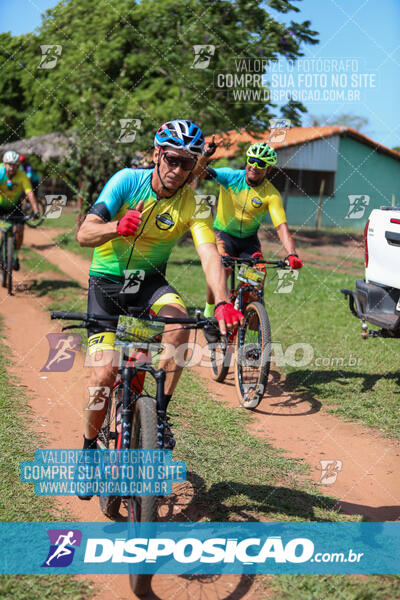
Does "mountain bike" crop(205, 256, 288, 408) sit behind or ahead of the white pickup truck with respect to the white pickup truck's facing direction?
behind

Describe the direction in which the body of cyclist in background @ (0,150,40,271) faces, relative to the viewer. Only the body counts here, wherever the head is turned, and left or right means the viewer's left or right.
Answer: facing the viewer

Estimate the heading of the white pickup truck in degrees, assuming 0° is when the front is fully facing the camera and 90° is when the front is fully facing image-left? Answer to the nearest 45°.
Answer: approximately 225°

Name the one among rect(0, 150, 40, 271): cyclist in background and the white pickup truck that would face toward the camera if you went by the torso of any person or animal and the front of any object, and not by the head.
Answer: the cyclist in background

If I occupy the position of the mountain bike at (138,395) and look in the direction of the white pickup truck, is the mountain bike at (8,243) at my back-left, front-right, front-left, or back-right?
front-left

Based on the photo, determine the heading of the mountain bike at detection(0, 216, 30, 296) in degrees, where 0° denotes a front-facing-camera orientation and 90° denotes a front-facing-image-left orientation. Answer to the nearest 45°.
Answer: approximately 0°

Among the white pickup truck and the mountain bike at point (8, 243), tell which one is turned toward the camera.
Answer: the mountain bike

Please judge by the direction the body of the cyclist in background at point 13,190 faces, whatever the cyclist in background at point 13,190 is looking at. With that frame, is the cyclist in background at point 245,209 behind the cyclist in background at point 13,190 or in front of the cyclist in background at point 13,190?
in front

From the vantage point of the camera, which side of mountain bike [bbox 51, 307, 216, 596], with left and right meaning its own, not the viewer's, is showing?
front

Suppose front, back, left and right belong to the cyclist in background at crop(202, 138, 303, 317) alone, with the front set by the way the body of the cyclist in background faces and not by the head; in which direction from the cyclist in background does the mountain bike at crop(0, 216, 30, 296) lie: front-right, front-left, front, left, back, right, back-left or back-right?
back-right

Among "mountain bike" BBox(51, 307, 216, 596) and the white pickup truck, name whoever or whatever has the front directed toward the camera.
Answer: the mountain bike

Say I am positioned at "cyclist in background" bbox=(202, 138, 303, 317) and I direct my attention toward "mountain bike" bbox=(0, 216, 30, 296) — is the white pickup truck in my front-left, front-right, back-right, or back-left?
back-right

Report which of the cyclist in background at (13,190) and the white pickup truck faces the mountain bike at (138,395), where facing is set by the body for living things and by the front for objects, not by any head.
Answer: the cyclist in background

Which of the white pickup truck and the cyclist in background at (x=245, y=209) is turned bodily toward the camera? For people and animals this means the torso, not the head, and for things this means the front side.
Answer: the cyclist in background

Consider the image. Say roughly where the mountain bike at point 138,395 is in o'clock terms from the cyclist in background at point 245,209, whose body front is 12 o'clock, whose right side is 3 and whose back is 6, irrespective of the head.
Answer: The mountain bike is roughly at 12 o'clock from the cyclist in background.

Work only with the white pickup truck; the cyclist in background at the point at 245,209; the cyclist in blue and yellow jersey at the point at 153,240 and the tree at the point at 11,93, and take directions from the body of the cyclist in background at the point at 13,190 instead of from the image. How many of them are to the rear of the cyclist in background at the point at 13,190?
1

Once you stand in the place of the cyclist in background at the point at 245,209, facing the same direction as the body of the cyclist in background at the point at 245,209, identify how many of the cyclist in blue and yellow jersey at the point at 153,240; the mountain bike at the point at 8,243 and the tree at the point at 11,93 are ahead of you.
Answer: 1

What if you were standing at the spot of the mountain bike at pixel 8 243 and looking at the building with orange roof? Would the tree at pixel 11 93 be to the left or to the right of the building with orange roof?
left

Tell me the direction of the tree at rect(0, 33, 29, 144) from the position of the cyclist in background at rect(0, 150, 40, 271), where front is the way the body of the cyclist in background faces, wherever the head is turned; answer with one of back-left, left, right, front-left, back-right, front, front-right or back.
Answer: back

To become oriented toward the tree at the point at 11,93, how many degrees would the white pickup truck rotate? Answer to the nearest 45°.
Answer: approximately 90° to its left
